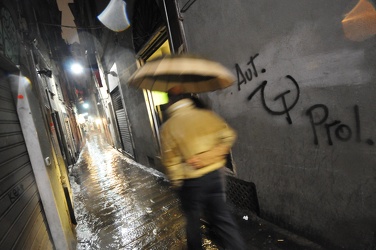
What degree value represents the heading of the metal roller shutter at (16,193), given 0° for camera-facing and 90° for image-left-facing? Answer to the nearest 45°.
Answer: approximately 270°

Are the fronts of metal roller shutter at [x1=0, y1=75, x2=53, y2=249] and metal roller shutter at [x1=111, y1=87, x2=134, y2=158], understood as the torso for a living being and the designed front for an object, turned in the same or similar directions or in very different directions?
very different directions

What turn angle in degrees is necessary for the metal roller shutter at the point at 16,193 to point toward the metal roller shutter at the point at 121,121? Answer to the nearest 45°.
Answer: approximately 45° to its left

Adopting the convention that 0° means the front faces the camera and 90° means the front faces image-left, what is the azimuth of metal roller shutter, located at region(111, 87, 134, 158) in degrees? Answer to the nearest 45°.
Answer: approximately 90°

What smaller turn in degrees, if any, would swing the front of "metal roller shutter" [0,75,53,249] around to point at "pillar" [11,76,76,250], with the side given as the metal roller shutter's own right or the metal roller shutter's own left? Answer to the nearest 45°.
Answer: approximately 45° to the metal roller shutter's own left

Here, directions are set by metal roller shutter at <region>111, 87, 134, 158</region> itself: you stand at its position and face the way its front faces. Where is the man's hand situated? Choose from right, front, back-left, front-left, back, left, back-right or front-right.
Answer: left

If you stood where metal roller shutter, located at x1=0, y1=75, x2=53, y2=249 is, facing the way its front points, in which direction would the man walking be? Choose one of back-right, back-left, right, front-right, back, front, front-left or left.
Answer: front-right

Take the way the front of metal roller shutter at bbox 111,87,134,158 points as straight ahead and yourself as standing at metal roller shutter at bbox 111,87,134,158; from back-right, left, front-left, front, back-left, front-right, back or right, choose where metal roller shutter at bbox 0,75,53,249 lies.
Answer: left

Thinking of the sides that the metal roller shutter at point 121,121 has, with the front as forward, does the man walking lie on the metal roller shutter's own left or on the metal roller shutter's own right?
on the metal roller shutter's own left

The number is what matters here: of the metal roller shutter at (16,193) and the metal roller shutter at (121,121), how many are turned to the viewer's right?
1
